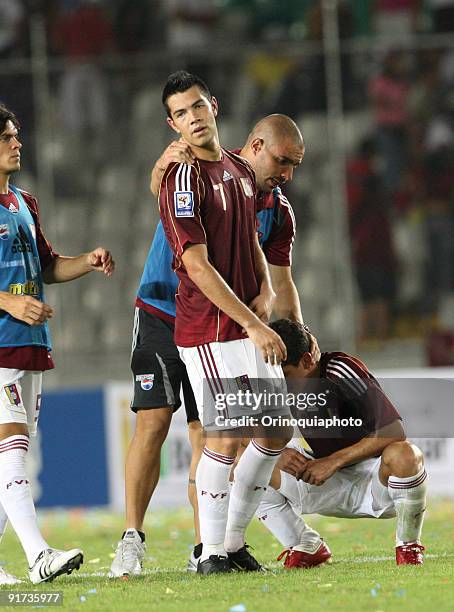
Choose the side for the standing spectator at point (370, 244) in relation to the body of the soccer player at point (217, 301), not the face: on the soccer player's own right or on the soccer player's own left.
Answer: on the soccer player's own left

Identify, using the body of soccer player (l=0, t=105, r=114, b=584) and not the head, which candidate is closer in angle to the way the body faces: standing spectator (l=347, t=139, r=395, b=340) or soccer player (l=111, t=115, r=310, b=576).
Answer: the soccer player

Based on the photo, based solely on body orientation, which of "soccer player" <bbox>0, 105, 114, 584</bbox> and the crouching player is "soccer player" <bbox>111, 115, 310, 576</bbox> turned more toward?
the crouching player

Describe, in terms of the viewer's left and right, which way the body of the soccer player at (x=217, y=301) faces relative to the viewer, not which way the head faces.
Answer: facing the viewer and to the right of the viewer

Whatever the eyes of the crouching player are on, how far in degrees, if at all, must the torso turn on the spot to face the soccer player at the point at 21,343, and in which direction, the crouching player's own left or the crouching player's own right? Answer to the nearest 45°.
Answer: approximately 45° to the crouching player's own right

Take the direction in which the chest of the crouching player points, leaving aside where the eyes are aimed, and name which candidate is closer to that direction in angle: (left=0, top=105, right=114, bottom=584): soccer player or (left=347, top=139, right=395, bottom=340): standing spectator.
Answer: the soccer player

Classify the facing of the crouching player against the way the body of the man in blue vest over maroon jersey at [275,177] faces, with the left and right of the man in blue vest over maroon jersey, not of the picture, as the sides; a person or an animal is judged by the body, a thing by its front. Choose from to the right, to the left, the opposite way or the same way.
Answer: to the right

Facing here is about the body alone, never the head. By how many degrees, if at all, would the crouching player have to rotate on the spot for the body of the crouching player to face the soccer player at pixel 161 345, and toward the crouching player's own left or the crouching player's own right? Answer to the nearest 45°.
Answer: approximately 45° to the crouching player's own right

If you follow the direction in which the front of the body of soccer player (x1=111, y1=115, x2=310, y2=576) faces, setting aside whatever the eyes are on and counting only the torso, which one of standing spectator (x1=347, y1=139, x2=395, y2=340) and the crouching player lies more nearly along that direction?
the crouching player

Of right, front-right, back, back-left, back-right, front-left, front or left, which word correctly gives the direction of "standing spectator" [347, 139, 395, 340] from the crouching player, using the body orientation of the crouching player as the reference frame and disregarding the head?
back-right

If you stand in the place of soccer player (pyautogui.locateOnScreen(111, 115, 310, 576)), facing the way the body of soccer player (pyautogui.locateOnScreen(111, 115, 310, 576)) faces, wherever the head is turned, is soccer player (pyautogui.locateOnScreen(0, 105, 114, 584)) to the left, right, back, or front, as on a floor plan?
right
